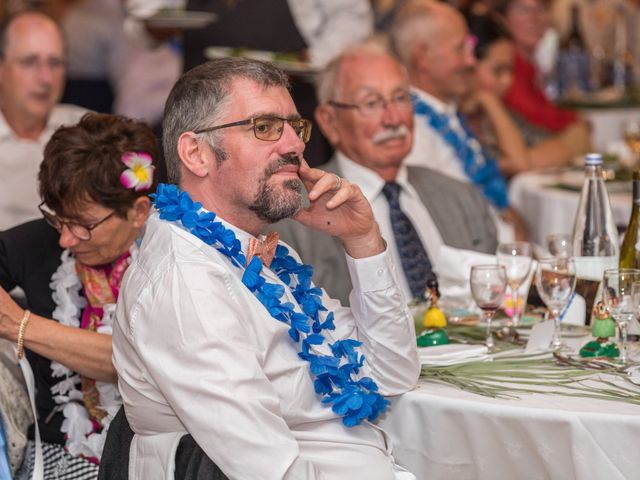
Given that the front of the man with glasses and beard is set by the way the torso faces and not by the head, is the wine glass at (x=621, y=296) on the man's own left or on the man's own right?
on the man's own left

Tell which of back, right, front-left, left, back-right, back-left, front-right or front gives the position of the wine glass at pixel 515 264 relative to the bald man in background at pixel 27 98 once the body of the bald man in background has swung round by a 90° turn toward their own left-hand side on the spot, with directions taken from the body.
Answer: right

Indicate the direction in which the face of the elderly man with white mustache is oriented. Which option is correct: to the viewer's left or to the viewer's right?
to the viewer's right

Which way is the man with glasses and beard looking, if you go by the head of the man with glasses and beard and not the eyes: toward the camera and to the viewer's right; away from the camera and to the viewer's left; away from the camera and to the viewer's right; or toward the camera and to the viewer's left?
toward the camera and to the viewer's right

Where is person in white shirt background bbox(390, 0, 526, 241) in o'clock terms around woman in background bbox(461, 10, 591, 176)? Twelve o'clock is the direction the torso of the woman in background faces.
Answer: The person in white shirt background is roughly at 2 o'clock from the woman in background.

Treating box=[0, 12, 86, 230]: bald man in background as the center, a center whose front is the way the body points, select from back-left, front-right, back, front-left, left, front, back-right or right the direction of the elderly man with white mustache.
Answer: front

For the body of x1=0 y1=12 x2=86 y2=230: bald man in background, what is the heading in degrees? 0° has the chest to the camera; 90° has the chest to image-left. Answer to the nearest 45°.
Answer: approximately 315°

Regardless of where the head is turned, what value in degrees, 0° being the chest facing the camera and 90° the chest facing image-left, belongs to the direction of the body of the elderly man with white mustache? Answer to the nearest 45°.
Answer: approximately 315°

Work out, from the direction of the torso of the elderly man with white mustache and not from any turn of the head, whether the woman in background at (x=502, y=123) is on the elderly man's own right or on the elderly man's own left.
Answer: on the elderly man's own left

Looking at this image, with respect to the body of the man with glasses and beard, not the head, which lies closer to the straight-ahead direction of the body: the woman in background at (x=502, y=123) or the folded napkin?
the folded napkin
